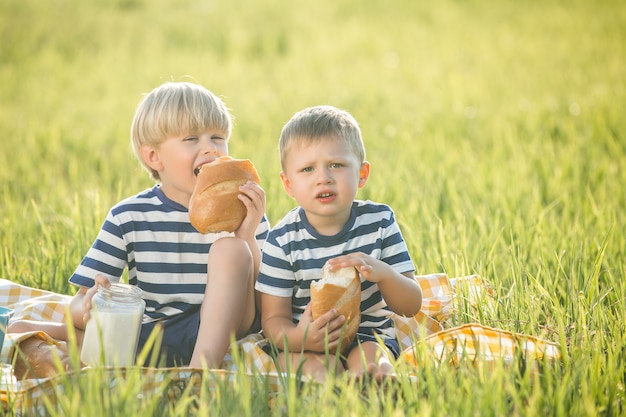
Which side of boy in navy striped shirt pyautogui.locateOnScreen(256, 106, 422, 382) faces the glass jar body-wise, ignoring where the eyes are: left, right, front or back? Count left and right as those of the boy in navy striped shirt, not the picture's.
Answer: right

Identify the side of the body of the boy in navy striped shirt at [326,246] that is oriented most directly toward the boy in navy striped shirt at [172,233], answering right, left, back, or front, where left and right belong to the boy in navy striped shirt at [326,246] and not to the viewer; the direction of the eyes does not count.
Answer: right

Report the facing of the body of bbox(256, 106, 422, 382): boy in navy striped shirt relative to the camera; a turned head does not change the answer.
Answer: toward the camera

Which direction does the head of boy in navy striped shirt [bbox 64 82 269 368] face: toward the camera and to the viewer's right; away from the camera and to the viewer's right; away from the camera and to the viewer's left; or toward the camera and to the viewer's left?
toward the camera and to the viewer's right

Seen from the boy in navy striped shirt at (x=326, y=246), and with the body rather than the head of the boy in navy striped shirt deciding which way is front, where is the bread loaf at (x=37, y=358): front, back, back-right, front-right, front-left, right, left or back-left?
right
